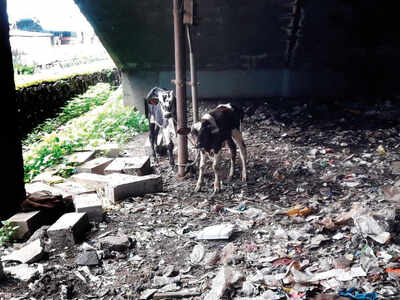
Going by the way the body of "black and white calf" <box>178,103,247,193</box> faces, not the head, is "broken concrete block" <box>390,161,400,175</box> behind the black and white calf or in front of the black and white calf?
behind

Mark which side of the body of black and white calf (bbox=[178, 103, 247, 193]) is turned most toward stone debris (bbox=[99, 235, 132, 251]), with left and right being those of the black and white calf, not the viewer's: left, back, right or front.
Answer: front

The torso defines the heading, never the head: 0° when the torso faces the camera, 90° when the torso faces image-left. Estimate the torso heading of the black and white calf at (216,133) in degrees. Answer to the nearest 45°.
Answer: approximately 45°

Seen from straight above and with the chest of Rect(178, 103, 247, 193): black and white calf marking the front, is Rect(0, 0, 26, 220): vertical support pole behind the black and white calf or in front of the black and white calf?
in front

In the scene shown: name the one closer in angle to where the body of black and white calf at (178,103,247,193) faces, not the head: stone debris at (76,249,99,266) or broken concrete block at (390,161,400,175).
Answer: the stone debris

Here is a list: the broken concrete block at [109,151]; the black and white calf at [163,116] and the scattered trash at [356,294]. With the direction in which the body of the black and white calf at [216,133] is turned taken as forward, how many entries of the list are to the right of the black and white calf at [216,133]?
2

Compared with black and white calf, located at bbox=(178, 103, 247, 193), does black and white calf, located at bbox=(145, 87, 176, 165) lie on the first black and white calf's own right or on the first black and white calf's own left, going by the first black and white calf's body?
on the first black and white calf's own right

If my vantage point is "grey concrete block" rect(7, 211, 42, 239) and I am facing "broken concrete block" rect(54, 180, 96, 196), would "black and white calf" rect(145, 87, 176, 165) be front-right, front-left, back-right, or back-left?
front-right
